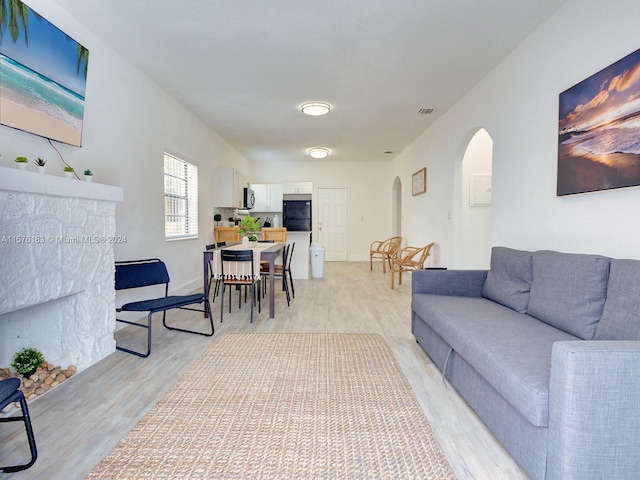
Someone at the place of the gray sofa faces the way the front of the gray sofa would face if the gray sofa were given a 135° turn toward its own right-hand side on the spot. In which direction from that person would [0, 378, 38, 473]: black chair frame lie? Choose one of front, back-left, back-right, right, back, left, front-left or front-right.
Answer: back-left

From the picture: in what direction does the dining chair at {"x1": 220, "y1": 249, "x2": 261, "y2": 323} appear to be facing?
away from the camera

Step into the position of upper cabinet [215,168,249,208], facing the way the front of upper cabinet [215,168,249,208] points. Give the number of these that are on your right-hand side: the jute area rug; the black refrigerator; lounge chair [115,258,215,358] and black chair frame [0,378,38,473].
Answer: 3

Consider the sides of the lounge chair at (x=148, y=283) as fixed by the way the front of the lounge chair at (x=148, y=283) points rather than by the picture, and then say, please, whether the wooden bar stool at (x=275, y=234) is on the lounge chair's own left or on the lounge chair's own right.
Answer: on the lounge chair's own left

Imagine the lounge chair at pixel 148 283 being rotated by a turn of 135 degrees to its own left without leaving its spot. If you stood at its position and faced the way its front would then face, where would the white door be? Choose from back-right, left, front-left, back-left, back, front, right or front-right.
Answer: front-right

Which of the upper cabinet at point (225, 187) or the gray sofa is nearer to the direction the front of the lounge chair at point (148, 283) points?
the gray sofa

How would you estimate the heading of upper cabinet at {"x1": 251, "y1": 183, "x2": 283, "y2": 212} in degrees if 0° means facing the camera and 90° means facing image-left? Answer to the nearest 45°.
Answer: approximately 0°

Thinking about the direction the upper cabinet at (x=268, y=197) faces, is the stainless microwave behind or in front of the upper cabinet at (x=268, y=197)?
in front

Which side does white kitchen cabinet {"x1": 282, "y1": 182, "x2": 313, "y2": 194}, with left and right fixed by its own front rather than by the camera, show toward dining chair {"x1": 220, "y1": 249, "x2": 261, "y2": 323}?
front

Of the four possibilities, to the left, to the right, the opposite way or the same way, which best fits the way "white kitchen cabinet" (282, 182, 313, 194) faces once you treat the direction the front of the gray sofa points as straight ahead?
to the left

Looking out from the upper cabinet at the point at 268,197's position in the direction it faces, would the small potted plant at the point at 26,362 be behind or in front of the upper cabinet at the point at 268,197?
in front

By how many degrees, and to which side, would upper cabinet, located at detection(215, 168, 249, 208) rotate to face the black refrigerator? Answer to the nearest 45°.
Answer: approximately 45° to its left

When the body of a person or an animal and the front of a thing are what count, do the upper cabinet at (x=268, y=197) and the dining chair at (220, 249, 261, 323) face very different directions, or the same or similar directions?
very different directions

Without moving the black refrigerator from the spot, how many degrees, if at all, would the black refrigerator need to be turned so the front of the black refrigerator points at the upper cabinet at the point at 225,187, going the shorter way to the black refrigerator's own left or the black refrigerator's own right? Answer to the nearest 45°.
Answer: approximately 45° to the black refrigerator's own right

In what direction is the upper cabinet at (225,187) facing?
to the viewer's right

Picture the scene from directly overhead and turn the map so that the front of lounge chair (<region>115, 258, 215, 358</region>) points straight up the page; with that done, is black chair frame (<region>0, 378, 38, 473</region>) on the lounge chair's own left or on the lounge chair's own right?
on the lounge chair's own right

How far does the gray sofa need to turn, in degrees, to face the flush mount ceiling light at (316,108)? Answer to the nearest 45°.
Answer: approximately 90° to its right

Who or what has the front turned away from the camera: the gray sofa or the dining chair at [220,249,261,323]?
the dining chair
